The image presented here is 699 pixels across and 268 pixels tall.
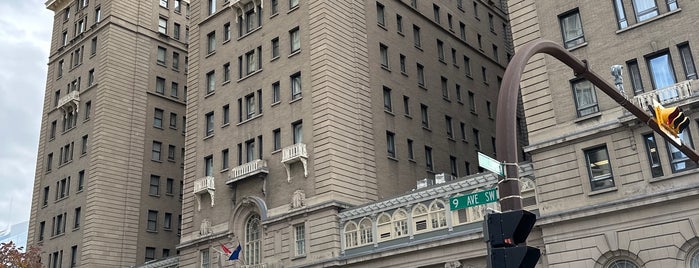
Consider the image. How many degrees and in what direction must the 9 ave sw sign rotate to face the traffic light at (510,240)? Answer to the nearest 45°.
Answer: approximately 45° to its left

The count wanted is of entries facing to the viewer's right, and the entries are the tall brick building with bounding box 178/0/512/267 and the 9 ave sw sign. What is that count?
0

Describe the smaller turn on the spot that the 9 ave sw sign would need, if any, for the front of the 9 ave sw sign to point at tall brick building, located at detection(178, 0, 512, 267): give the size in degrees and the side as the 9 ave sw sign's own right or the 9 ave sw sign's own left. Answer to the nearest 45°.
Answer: approximately 135° to the 9 ave sw sign's own right

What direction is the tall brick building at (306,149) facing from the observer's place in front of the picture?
facing the viewer and to the left of the viewer

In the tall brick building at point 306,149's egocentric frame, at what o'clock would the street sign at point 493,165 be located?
The street sign is roughly at 10 o'clock from the tall brick building.

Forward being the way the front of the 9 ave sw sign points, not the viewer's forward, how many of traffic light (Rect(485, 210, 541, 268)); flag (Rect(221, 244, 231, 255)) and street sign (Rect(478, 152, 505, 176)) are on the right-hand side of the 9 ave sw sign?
1

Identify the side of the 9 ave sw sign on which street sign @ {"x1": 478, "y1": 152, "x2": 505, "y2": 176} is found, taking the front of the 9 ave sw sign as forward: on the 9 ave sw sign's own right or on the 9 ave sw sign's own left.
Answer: on the 9 ave sw sign's own left

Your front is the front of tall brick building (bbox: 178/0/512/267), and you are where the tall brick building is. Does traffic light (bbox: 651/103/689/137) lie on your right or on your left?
on your left
